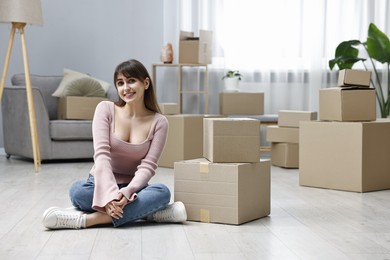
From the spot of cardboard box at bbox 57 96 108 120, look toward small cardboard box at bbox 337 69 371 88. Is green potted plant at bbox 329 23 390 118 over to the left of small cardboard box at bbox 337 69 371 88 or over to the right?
left

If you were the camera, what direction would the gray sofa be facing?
facing the viewer and to the right of the viewer

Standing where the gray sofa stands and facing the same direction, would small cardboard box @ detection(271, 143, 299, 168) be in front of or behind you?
in front

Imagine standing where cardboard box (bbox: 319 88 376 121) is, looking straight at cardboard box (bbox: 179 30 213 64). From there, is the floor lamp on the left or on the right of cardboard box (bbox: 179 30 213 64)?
left

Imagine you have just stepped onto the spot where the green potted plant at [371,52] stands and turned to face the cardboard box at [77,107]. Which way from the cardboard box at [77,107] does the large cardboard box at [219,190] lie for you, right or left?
left

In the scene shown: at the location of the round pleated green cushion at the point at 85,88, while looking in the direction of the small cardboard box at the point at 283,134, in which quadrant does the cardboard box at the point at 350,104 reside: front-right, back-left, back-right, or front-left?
front-right

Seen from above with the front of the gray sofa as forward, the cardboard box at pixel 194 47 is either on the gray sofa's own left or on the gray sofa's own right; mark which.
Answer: on the gray sofa's own left
